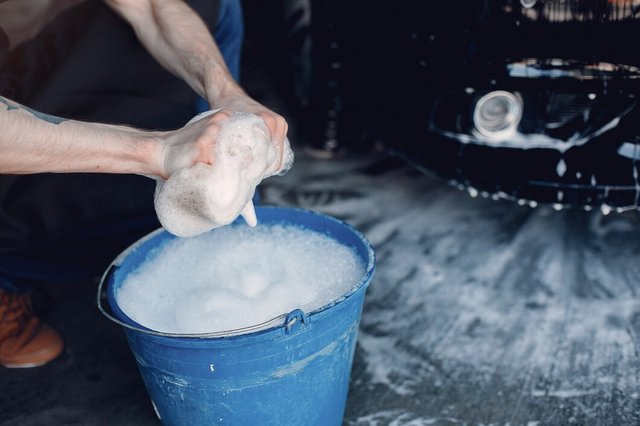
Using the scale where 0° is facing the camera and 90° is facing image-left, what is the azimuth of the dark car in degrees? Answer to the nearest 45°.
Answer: approximately 315°
